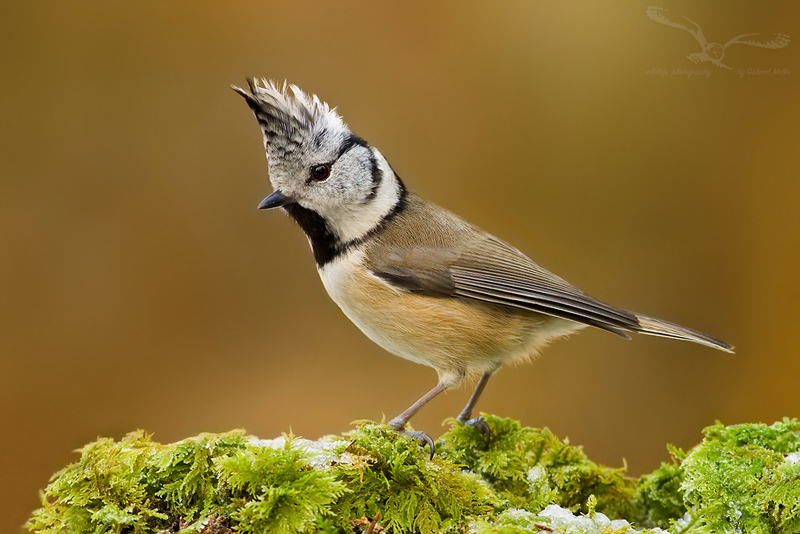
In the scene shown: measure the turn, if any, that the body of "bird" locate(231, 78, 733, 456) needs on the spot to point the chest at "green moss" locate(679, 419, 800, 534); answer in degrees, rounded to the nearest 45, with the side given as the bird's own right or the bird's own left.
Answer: approximately 135° to the bird's own left

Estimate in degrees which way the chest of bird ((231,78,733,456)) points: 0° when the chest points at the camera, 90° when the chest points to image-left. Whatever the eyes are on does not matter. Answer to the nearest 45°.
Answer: approximately 90°
